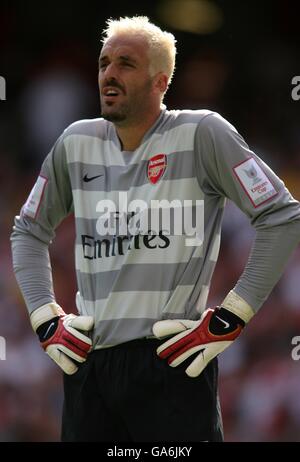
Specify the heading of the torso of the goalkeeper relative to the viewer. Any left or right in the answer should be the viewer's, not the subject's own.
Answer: facing the viewer and to the left of the viewer

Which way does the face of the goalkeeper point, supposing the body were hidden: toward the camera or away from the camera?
toward the camera
